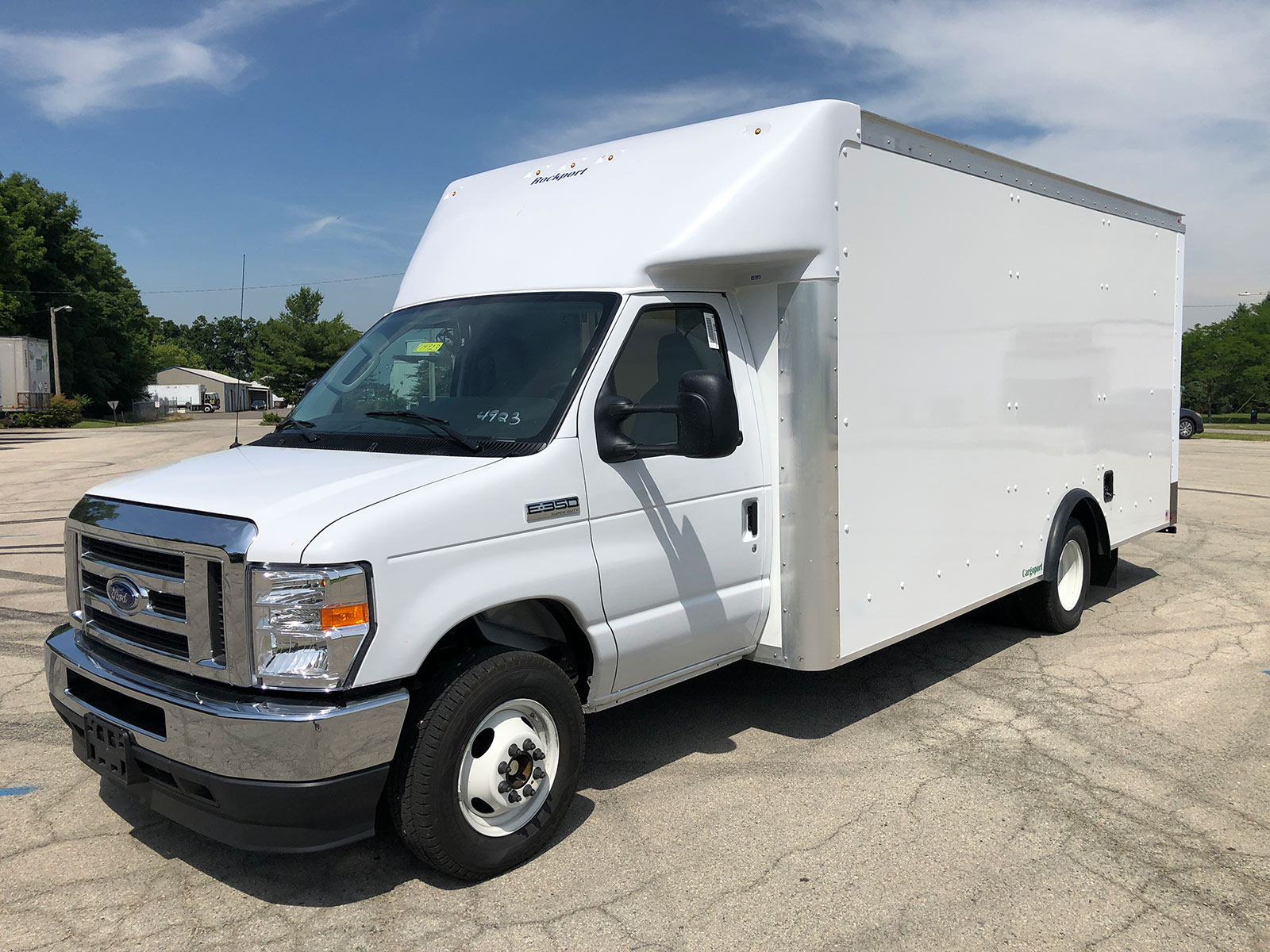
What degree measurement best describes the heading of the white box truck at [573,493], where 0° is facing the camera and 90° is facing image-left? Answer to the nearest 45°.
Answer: approximately 45°

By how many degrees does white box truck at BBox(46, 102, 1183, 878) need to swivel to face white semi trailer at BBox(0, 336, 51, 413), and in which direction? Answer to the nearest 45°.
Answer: approximately 90° to its right
